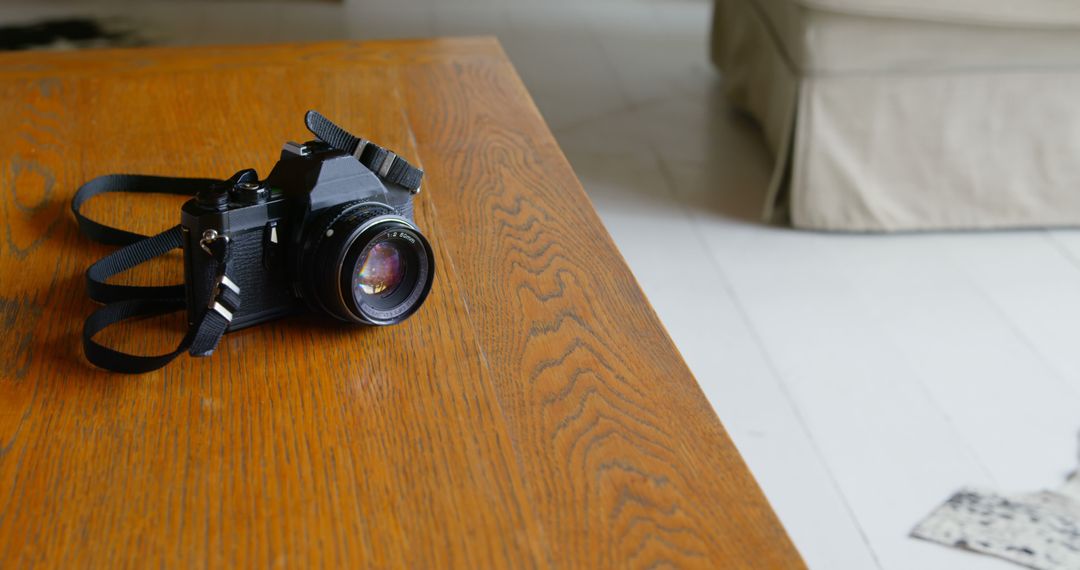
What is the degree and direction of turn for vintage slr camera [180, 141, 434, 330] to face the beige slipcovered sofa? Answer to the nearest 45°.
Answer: approximately 90° to its left

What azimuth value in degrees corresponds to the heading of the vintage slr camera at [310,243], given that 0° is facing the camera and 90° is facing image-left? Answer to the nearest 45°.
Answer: approximately 315°
